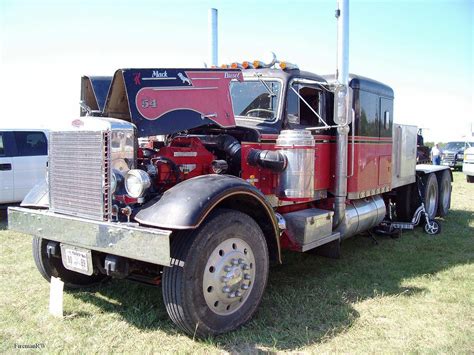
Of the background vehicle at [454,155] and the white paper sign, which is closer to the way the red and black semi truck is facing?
the white paper sign

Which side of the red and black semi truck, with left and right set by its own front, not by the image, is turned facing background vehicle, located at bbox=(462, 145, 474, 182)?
back

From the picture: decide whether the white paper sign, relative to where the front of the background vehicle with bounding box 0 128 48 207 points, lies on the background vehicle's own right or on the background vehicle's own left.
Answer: on the background vehicle's own left

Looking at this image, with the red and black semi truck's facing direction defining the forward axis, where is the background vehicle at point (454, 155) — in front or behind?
behind

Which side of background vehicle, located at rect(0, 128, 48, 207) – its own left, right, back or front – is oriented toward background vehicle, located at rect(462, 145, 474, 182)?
back

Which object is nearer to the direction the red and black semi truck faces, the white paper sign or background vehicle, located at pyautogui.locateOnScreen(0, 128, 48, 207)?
the white paper sign

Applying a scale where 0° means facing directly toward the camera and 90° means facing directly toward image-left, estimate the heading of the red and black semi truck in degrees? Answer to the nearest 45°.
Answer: approximately 45°

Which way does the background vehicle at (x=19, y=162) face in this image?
to the viewer's left
